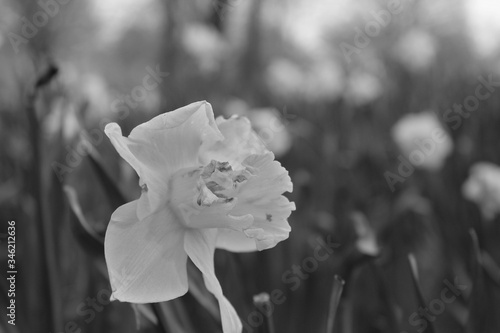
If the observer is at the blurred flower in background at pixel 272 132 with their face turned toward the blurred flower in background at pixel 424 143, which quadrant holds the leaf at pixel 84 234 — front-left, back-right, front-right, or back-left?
back-right

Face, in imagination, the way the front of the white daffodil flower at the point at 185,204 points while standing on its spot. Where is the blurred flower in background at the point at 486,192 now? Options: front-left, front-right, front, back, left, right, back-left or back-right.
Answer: left

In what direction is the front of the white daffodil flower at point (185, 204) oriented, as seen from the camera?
facing the viewer and to the right of the viewer

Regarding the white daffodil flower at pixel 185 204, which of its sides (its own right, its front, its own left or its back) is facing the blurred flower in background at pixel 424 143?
left

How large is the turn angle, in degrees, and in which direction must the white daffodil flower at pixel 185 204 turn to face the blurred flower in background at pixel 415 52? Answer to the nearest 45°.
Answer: approximately 90° to its left

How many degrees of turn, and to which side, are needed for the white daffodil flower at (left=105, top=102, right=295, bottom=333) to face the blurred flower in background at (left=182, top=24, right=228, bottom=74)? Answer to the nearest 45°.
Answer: approximately 135° to its left

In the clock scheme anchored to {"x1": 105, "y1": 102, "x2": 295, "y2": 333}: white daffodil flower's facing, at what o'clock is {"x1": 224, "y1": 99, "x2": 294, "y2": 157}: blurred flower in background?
The blurred flower in background is roughly at 8 o'clock from the white daffodil flower.
